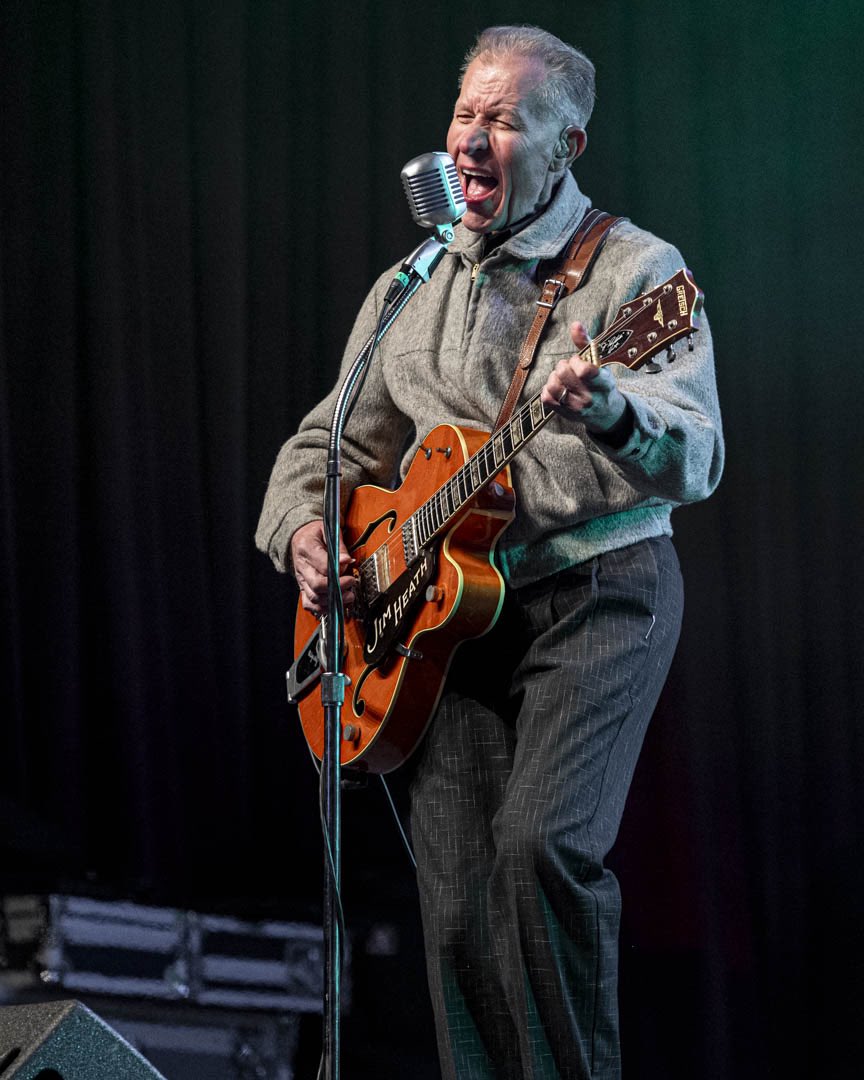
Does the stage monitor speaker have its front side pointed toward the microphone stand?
yes

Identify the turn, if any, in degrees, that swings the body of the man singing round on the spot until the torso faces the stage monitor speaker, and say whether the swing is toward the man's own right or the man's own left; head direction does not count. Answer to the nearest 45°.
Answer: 0° — they already face it

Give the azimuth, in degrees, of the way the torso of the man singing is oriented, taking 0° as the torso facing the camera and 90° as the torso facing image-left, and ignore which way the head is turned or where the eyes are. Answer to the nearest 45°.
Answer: approximately 45°

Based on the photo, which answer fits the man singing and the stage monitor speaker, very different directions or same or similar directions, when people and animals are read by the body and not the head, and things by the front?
very different directions

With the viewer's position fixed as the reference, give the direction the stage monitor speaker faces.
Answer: facing away from the viewer and to the right of the viewer

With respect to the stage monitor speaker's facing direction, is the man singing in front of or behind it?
in front
